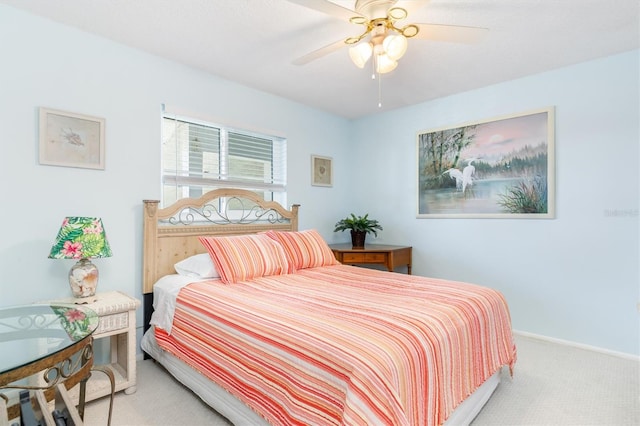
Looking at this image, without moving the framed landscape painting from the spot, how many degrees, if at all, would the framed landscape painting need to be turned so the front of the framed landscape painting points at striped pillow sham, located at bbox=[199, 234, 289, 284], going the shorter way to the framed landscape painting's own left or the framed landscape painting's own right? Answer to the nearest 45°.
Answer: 0° — it already faces it

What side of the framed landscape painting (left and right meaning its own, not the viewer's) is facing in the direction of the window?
front

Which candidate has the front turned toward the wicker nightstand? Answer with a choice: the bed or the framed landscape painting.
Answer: the framed landscape painting

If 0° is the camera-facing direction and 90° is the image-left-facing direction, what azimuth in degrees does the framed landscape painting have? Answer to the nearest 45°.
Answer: approximately 45°

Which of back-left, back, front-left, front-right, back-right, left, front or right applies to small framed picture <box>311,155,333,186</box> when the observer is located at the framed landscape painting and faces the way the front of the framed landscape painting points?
front-right

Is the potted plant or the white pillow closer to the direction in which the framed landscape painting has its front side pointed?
the white pillow

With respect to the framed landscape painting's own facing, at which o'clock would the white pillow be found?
The white pillow is roughly at 12 o'clock from the framed landscape painting.

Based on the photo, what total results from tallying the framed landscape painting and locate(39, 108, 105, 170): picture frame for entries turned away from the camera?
0

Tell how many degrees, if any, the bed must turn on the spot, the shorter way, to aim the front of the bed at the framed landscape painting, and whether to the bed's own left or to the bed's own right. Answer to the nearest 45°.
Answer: approximately 90° to the bed's own left

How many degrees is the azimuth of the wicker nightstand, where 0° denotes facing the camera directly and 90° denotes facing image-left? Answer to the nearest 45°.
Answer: approximately 315°
